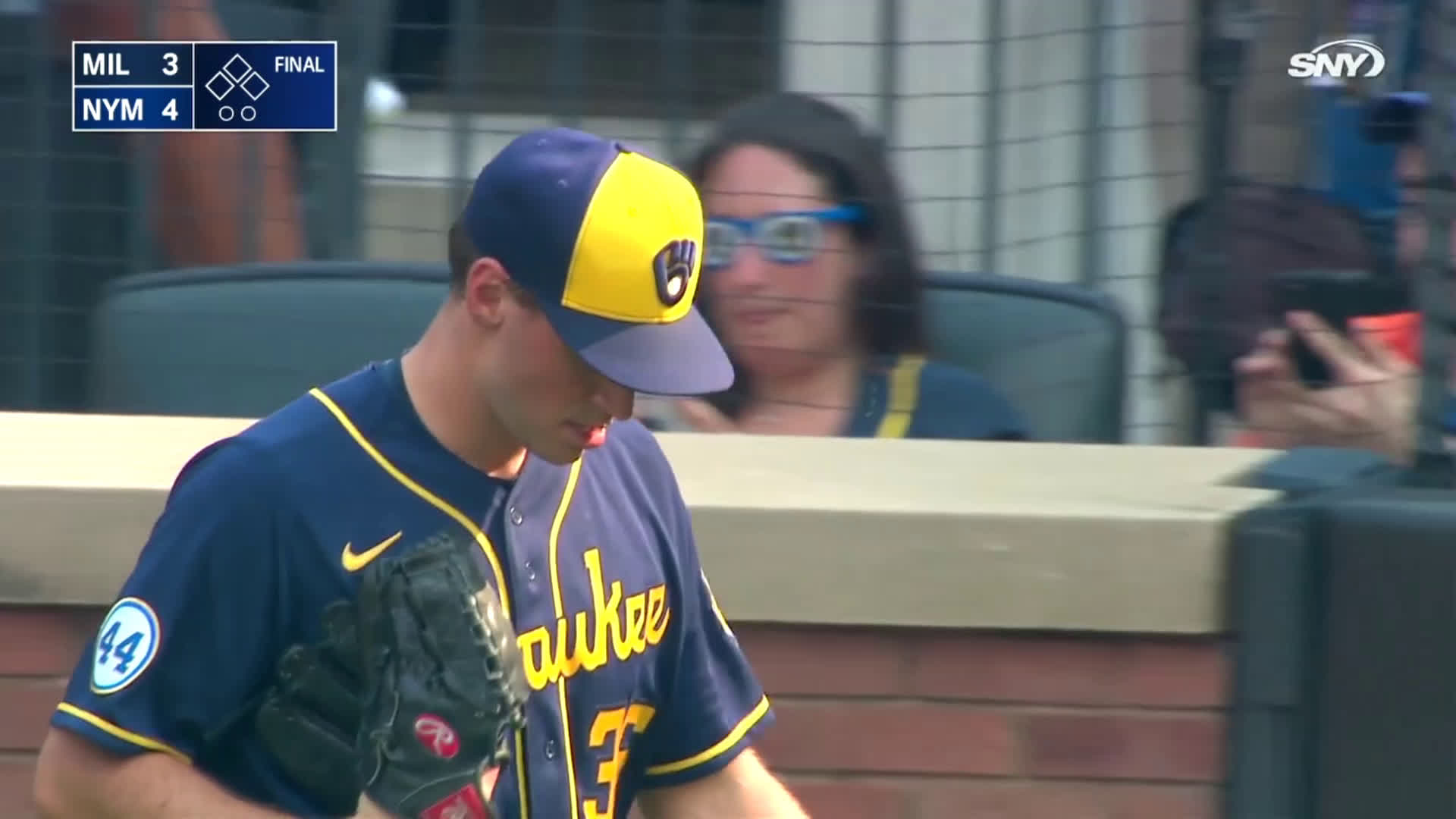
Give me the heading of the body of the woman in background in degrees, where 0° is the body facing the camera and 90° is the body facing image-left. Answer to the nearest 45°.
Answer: approximately 45°

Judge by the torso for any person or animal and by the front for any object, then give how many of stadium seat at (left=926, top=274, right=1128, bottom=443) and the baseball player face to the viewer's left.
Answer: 0

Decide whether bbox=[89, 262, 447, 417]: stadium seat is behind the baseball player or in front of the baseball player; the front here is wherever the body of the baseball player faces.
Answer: behind

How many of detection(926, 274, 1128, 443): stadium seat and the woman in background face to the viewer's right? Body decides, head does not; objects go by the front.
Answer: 0

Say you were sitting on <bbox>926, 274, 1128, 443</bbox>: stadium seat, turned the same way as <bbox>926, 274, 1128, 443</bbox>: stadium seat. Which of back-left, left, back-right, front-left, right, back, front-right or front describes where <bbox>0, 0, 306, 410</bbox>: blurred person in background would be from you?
right

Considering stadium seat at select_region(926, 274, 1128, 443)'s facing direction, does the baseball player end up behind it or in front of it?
in front

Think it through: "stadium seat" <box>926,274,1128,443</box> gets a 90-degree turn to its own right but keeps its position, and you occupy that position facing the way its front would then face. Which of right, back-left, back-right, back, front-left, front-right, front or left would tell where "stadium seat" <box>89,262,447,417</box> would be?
front

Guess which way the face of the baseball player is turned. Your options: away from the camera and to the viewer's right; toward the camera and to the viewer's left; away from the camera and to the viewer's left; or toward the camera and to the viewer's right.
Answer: toward the camera and to the viewer's right

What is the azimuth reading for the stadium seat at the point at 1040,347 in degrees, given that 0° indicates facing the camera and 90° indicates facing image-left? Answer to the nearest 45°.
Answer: approximately 0°

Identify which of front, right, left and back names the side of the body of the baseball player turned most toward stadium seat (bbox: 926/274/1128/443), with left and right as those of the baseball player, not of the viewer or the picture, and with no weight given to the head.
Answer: left

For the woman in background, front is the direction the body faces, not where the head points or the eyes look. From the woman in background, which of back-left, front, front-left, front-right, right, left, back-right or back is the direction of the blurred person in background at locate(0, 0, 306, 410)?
front-right

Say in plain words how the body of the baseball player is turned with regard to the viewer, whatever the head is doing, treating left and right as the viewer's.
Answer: facing the viewer and to the right of the viewer

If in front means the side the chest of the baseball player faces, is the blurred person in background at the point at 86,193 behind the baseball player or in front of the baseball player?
behind

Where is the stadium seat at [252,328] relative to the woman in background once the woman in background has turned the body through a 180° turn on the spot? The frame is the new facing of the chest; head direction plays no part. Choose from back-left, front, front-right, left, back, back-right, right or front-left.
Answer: back-left
